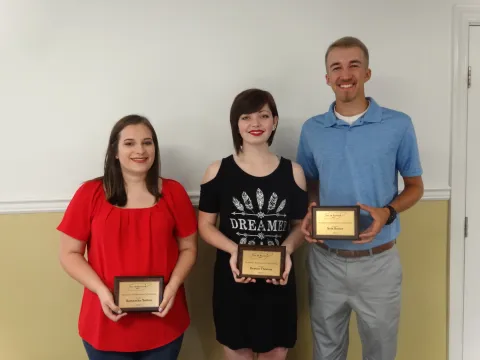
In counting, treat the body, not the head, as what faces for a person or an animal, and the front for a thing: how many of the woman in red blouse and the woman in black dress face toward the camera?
2

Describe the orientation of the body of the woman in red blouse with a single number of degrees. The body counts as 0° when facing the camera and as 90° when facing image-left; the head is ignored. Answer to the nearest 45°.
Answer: approximately 0°

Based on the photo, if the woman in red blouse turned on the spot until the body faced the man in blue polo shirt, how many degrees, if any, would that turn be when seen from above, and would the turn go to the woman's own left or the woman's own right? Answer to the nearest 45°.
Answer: approximately 90° to the woman's own left

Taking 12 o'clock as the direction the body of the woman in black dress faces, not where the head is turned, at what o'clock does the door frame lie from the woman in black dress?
The door frame is roughly at 8 o'clock from the woman in black dress.

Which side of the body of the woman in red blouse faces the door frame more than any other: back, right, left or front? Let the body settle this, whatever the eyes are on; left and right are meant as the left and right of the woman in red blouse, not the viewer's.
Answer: left

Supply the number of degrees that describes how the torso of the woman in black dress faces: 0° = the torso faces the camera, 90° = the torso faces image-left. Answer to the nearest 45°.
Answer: approximately 0°
